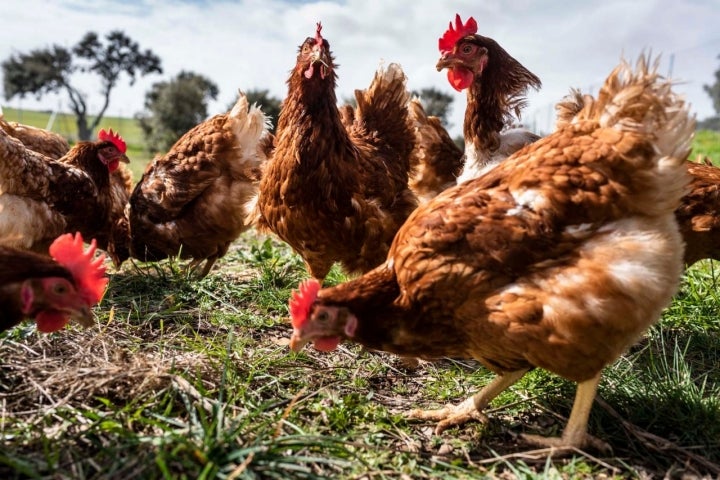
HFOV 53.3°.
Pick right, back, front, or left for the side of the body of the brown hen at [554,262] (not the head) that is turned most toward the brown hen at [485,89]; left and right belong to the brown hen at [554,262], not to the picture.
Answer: right

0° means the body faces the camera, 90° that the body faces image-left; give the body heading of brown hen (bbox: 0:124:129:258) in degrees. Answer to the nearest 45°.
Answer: approximately 270°

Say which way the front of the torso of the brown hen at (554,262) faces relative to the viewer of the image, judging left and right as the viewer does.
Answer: facing to the left of the viewer

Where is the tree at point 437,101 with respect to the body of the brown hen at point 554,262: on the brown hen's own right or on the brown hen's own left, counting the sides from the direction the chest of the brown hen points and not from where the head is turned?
on the brown hen's own right

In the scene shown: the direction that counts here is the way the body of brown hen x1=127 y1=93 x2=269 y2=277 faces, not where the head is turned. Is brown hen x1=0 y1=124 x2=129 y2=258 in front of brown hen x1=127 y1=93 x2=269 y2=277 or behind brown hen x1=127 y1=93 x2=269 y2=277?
in front

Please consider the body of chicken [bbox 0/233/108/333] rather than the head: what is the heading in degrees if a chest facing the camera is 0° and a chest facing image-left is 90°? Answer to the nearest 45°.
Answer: approximately 270°

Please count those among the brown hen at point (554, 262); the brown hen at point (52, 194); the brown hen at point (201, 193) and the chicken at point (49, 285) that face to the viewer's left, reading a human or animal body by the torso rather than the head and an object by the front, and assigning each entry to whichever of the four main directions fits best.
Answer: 2

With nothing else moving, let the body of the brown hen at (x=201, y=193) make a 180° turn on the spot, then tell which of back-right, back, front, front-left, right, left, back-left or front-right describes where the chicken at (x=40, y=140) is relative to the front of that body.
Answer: back-left

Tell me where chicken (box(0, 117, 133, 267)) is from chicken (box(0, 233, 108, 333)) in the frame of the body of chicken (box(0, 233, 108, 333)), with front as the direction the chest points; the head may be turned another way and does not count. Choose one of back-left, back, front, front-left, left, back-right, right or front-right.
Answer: left

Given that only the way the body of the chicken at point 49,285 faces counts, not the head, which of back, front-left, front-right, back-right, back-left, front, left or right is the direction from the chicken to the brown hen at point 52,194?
left

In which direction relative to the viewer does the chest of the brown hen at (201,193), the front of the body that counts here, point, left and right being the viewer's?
facing to the left of the viewer
